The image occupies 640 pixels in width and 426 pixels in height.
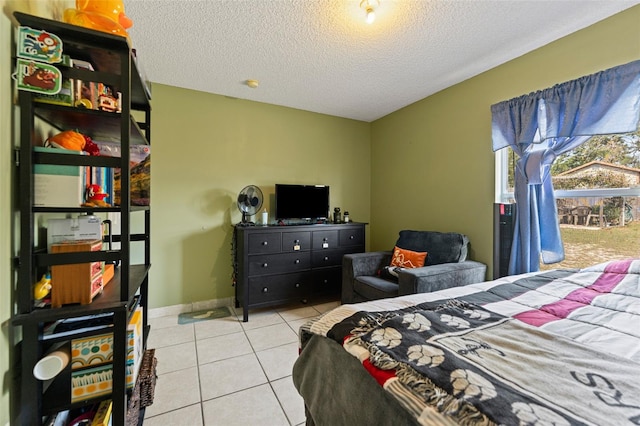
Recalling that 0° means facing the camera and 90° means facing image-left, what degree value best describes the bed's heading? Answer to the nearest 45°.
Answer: approximately 45°

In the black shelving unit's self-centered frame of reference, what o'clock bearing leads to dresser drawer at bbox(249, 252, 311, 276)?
The dresser drawer is roughly at 11 o'clock from the black shelving unit.

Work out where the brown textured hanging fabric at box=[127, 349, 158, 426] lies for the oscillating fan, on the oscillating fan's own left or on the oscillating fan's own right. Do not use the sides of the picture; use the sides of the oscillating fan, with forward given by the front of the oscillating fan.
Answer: on the oscillating fan's own right

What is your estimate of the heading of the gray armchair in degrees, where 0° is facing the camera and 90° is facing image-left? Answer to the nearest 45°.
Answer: approximately 45°

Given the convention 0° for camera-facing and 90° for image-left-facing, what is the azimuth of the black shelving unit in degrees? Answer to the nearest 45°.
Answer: approximately 270°

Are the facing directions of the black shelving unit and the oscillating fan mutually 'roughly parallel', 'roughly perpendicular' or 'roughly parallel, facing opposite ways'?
roughly perpendicular
